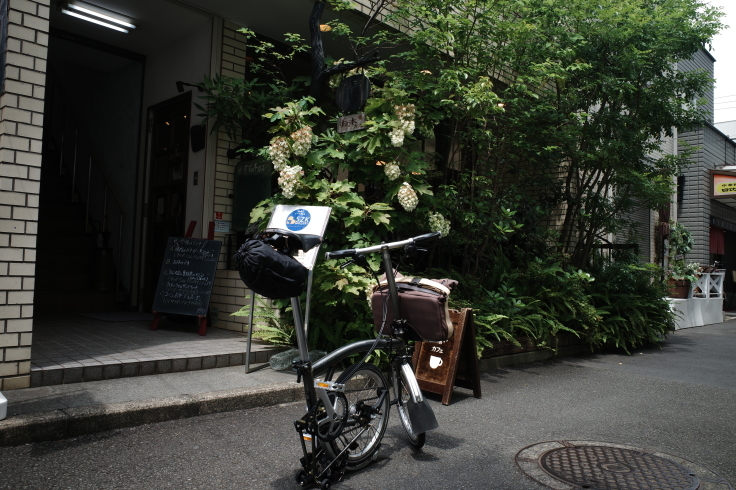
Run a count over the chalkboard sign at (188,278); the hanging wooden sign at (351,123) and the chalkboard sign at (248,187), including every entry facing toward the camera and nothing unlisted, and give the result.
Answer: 3

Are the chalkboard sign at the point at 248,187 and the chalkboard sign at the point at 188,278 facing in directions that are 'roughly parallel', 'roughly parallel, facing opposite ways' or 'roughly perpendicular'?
roughly parallel

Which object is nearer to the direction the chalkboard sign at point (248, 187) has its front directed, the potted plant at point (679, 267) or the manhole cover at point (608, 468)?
the manhole cover

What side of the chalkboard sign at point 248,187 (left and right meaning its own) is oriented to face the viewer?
front

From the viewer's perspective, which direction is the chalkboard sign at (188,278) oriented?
toward the camera

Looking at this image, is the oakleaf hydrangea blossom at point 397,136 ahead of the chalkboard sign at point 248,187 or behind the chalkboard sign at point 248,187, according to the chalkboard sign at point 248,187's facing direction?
ahead

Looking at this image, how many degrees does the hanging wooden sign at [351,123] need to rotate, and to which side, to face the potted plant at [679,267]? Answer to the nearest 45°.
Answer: approximately 135° to its left

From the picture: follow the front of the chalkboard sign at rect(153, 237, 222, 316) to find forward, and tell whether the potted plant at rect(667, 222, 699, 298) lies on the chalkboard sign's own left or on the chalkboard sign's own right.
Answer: on the chalkboard sign's own left

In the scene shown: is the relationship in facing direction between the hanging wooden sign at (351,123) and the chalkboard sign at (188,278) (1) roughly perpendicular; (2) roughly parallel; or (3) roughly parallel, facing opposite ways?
roughly parallel

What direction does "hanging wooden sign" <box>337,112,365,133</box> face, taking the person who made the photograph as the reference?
facing the viewer

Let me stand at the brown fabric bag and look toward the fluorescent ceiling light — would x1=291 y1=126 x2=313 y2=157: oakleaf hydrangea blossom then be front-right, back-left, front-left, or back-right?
front-right

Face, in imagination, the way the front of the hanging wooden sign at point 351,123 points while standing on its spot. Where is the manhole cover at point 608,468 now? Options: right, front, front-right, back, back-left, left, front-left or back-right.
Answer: front-left
